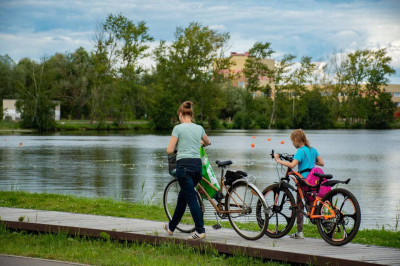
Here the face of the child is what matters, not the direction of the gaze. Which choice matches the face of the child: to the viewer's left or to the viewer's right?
to the viewer's left

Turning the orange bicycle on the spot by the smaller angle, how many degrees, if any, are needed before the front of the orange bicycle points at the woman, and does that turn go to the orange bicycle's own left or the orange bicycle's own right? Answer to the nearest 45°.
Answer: approximately 45° to the orange bicycle's own left

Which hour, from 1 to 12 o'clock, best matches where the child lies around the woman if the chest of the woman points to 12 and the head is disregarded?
The child is roughly at 4 o'clock from the woman.

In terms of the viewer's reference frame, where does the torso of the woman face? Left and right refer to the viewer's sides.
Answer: facing away from the viewer and to the left of the viewer

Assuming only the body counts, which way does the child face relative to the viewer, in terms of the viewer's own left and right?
facing away from the viewer and to the left of the viewer

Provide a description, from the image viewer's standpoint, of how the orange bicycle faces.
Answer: facing away from the viewer and to the left of the viewer

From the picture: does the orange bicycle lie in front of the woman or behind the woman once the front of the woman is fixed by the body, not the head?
behind
